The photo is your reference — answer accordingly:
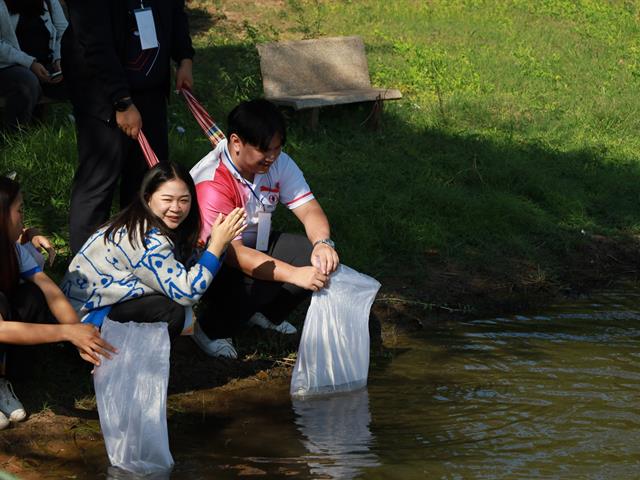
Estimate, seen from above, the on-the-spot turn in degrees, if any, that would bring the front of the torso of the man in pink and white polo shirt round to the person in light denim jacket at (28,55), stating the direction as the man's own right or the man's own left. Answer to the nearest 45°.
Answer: approximately 180°

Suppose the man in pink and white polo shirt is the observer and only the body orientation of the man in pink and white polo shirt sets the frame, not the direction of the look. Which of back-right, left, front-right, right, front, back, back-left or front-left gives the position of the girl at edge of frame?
right

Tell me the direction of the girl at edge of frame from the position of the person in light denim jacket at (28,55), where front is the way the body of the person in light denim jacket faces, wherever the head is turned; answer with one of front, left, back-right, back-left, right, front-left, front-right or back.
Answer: front-right

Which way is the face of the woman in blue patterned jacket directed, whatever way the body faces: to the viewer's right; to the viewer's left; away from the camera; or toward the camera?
toward the camera

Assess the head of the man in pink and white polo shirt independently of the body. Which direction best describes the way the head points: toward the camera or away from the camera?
toward the camera

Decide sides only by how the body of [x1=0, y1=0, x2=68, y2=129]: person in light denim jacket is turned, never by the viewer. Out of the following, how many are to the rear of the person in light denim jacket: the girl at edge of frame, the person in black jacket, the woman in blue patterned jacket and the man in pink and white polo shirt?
0

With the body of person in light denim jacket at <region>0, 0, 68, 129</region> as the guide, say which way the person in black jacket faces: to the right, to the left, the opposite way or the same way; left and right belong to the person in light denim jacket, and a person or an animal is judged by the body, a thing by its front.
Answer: the same way

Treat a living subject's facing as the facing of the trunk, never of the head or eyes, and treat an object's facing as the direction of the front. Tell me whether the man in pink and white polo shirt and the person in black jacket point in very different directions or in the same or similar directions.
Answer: same or similar directions

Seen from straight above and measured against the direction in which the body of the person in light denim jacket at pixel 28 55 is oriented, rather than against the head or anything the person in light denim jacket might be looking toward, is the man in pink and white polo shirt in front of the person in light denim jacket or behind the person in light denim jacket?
in front

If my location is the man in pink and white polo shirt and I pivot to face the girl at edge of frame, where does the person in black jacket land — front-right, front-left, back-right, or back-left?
front-right

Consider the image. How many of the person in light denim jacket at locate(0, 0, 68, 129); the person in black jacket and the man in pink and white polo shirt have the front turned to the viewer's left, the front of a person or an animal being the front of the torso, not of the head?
0

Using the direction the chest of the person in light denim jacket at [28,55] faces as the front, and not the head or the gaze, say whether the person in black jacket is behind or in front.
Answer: in front
